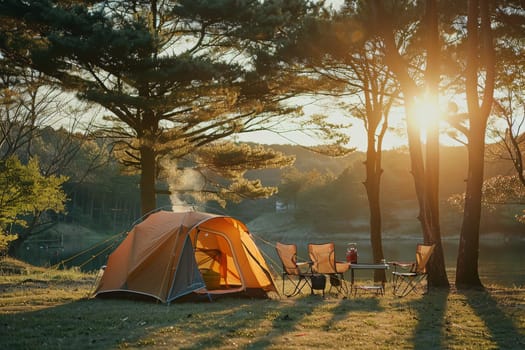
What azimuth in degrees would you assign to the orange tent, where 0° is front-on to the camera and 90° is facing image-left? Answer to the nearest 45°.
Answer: approximately 315°

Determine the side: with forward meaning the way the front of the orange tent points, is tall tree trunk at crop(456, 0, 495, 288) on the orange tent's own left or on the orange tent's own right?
on the orange tent's own left

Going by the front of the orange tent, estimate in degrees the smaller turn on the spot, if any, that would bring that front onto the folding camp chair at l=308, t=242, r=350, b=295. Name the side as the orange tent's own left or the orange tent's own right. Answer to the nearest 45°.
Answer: approximately 45° to the orange tent's own left

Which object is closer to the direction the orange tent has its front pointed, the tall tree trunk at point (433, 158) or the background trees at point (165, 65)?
the tall tree trunk

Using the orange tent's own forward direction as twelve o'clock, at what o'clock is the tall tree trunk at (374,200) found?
The tall tree trunk is roughly at 9 o'clock from the orange tent.

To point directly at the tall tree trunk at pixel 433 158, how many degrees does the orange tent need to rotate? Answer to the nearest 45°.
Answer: approximately 45° to its left

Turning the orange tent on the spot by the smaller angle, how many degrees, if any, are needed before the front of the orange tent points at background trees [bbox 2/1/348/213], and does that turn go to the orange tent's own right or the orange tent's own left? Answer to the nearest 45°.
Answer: approximately 135° to the orange tent's own left

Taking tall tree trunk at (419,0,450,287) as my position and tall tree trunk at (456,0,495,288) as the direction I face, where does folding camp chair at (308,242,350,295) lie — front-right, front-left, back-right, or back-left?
back-right

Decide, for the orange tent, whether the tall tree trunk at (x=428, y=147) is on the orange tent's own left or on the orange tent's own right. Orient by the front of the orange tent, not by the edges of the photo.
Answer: on the orange tent's own left
